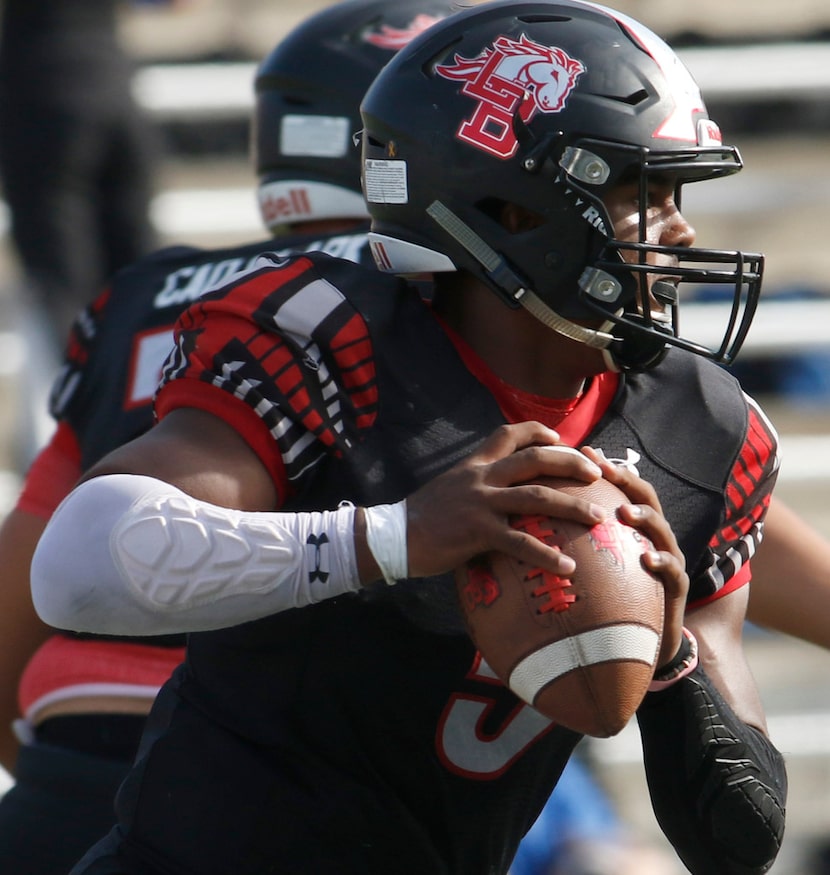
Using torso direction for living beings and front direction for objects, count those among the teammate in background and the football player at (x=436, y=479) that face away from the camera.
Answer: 1

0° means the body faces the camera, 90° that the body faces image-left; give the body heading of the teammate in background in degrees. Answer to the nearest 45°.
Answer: approximately 180°

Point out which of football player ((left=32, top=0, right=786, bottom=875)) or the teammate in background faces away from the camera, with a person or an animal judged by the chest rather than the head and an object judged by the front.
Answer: the teammate in background

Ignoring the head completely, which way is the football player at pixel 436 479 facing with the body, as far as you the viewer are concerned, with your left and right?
facing the viewer and to the right of the viewer

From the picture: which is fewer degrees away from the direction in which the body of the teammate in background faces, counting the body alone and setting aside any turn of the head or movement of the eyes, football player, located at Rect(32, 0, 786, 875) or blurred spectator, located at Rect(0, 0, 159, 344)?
the blurred spectator

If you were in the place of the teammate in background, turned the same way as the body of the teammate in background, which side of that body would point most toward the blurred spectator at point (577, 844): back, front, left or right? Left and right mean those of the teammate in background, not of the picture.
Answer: front

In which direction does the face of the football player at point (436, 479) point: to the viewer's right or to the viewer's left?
to the viewer's right

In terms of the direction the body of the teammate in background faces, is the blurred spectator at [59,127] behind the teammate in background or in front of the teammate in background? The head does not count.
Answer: in front

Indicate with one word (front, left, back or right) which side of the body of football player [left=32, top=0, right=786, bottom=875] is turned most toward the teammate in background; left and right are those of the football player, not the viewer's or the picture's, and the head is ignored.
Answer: back

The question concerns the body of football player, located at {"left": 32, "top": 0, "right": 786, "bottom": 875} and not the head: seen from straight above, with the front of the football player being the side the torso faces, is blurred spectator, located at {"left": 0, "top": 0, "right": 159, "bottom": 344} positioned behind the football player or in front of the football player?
behind

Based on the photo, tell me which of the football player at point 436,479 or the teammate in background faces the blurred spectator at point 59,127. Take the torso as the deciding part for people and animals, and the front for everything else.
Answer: the teammate in background
